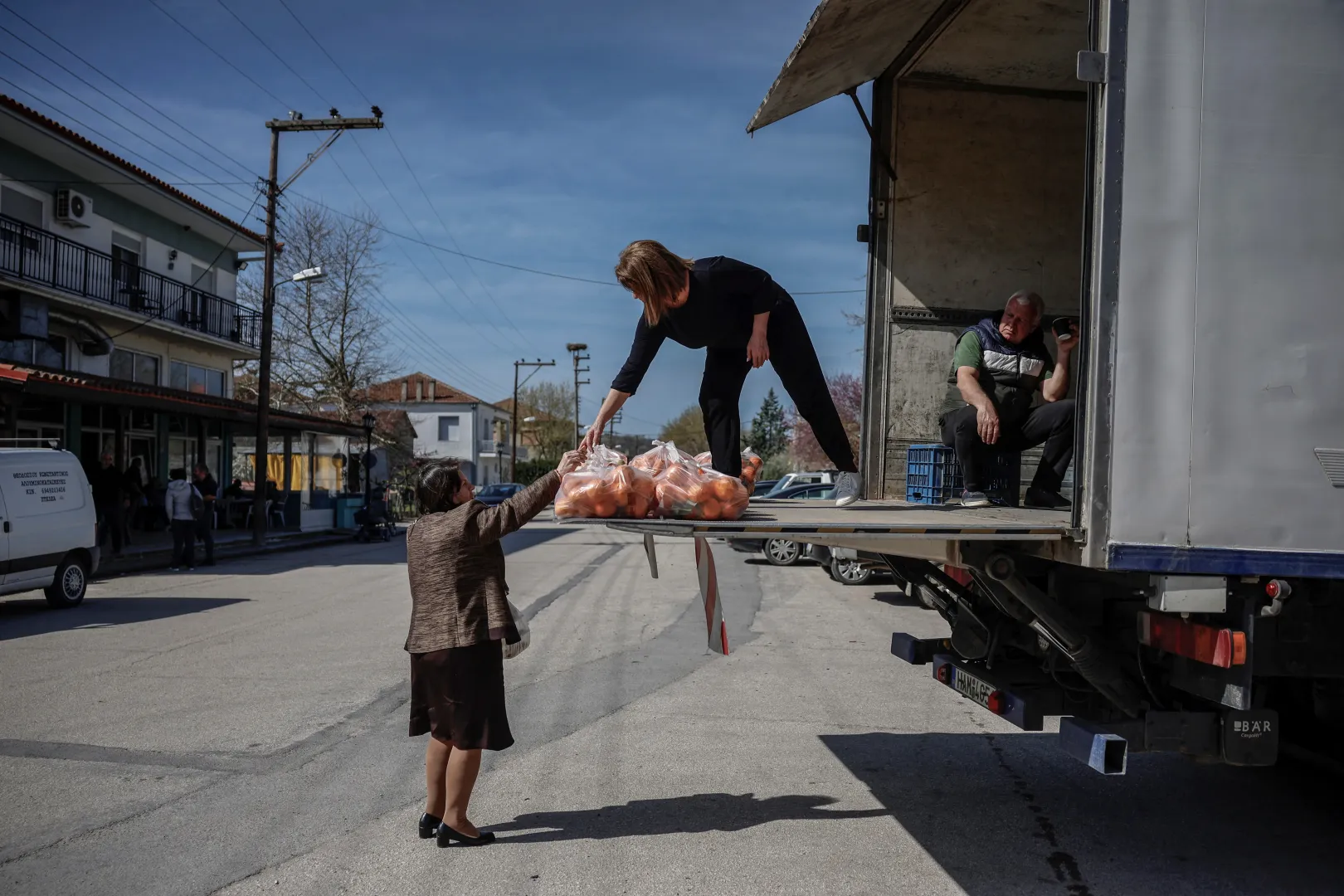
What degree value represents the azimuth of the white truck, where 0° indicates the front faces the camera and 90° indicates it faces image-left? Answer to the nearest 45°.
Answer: approximately 225°

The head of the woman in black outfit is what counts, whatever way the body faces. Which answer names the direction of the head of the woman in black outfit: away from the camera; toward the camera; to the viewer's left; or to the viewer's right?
to the viewer's left

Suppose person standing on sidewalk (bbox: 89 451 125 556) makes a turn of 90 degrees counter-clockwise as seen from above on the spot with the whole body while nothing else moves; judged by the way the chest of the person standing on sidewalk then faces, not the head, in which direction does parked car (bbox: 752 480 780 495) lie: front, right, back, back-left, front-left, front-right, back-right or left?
front

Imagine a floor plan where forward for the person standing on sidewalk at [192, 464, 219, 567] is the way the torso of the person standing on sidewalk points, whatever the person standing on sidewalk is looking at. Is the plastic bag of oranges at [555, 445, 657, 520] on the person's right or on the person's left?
on the person's left

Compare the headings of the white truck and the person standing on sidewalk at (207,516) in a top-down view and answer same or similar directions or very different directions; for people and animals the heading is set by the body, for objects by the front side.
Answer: very different directions

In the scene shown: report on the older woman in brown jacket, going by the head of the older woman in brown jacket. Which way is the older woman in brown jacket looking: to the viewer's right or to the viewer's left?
to the viewer's right

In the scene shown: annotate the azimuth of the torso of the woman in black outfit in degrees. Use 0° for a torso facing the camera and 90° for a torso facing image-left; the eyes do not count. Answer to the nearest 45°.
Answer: approximately 45°

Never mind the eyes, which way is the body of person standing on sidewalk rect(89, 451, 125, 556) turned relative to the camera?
toward the camera

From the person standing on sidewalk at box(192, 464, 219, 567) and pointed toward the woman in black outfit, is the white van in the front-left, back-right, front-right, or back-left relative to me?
front-right

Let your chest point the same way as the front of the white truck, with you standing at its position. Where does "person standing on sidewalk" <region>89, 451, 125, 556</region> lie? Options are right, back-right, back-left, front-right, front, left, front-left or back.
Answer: left

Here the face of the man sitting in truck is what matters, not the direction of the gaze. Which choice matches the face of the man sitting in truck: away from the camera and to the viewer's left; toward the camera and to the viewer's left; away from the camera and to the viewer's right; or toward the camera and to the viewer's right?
toward the camera and to the viewer's left

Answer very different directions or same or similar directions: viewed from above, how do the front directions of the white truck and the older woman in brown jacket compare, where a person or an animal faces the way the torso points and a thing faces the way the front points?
same or similar directions

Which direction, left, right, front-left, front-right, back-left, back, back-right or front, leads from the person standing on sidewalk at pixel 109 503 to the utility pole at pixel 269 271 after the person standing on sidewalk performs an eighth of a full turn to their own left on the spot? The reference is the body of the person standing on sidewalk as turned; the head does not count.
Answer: left
